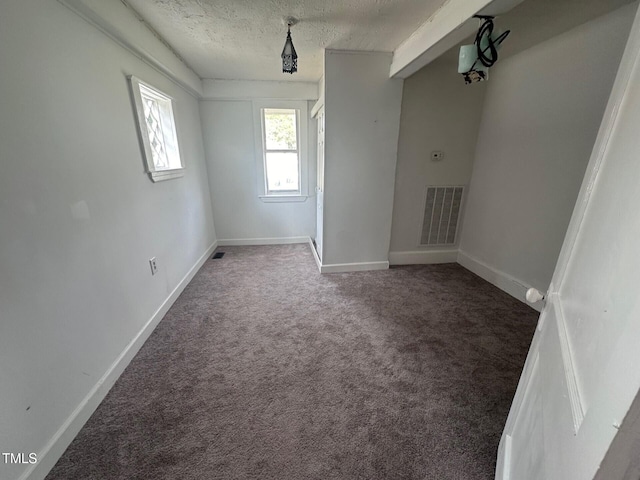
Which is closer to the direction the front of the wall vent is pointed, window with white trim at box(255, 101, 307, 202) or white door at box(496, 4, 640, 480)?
the white door

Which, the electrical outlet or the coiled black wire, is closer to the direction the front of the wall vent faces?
the coiled black wire

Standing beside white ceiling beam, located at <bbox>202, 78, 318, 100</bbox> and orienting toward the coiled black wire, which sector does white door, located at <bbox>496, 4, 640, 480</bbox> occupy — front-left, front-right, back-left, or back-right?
front-right

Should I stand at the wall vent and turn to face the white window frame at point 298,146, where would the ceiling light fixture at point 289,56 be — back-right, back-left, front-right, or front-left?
front-left

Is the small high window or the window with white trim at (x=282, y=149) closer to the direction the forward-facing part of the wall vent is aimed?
the small high window

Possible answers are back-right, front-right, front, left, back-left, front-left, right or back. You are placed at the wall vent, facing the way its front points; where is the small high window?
front-right

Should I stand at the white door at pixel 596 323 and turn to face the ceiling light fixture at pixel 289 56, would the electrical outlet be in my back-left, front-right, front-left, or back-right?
front-left

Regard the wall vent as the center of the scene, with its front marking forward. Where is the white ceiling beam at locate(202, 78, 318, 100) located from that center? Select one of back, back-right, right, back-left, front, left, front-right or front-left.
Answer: right

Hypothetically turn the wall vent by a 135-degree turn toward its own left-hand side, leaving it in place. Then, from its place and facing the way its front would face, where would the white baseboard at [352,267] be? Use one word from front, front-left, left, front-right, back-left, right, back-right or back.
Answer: back

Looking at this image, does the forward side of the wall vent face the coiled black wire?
yes

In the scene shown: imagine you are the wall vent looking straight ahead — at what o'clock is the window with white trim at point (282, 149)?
The window with white trim is roughly at 3 o'clock from the wall vent.

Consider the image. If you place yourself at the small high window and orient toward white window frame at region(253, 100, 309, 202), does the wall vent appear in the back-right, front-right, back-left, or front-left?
front-right

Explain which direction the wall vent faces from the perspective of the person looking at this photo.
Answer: facing the viewer

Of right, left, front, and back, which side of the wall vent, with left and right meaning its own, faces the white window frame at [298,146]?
right
